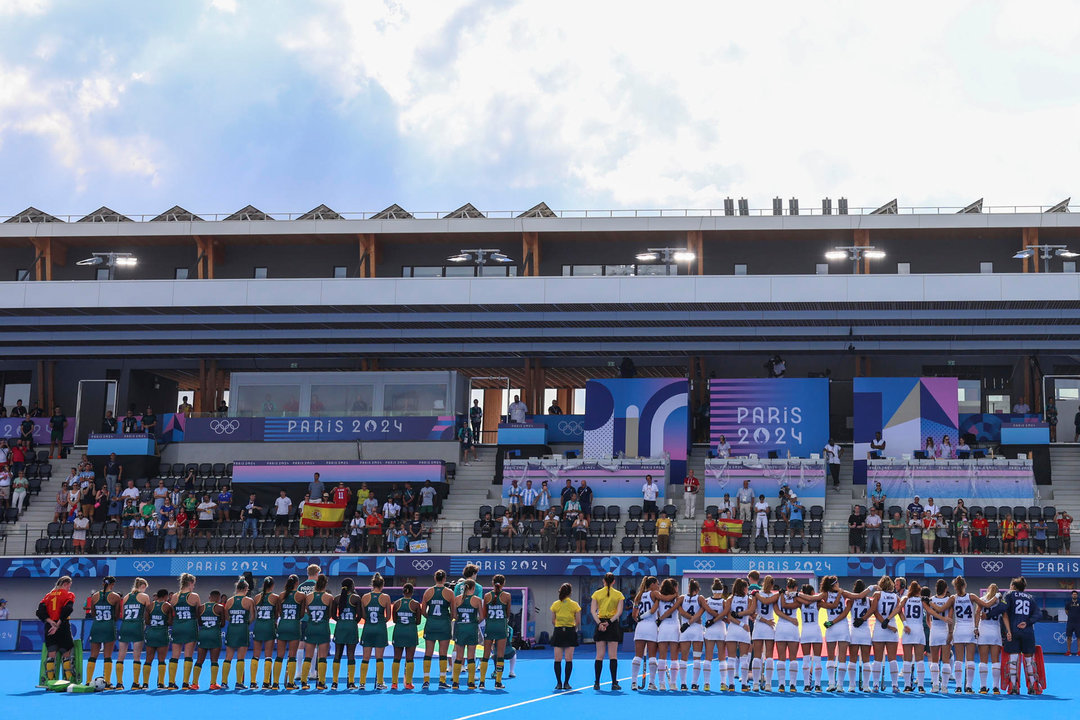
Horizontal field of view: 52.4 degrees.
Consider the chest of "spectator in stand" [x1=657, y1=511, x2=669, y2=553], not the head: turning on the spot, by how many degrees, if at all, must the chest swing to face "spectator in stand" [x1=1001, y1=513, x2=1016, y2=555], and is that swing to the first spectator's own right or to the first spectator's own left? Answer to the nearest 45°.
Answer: approximately 90° to the first spectator's own left

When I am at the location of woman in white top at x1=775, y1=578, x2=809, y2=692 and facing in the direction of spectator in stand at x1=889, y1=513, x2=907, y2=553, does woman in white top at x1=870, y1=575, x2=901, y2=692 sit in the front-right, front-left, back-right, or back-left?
front-right

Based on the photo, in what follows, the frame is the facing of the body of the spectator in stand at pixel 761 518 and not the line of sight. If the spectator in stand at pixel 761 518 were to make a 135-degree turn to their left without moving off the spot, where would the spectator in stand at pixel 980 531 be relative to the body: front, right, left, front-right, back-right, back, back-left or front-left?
front-right

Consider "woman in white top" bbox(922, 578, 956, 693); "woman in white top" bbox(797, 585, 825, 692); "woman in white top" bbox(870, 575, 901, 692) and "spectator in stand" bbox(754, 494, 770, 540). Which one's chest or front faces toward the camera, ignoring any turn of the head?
the spectator in stand

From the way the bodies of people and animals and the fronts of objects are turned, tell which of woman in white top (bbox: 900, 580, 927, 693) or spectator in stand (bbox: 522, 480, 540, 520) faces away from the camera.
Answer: the woman in white top

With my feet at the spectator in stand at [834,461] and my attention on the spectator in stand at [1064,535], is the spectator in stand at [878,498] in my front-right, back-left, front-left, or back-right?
front-right

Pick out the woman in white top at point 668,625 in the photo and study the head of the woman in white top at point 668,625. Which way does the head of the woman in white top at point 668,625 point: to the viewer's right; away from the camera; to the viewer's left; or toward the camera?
away from the camera

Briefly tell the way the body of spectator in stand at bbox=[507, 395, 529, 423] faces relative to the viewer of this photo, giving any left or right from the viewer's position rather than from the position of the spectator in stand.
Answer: facing the viewer

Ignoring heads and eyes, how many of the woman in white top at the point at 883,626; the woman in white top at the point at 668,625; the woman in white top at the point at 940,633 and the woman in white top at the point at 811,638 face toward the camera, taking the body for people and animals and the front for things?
0

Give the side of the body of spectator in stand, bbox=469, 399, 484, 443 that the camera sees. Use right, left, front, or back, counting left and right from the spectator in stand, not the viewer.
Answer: front

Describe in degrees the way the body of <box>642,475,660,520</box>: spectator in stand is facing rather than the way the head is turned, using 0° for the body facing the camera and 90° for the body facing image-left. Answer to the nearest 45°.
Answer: approximately 0°

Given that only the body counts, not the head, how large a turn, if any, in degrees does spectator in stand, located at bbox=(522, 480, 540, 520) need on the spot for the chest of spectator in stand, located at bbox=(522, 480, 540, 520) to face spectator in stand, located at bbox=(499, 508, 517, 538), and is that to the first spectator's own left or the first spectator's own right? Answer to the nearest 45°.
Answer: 0° — they already face them

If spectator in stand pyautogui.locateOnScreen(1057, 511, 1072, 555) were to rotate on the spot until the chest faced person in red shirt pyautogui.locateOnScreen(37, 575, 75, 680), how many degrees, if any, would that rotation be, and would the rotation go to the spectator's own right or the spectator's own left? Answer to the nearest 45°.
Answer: approximately 45° to the spectator's own right

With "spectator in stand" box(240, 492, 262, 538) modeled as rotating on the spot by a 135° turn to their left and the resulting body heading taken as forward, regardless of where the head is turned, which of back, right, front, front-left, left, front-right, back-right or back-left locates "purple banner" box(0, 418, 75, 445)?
left

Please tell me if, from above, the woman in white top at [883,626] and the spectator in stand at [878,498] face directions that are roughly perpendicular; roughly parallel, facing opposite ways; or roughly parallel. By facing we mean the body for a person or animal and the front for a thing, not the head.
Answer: roughly parallel, facing opposite ways
